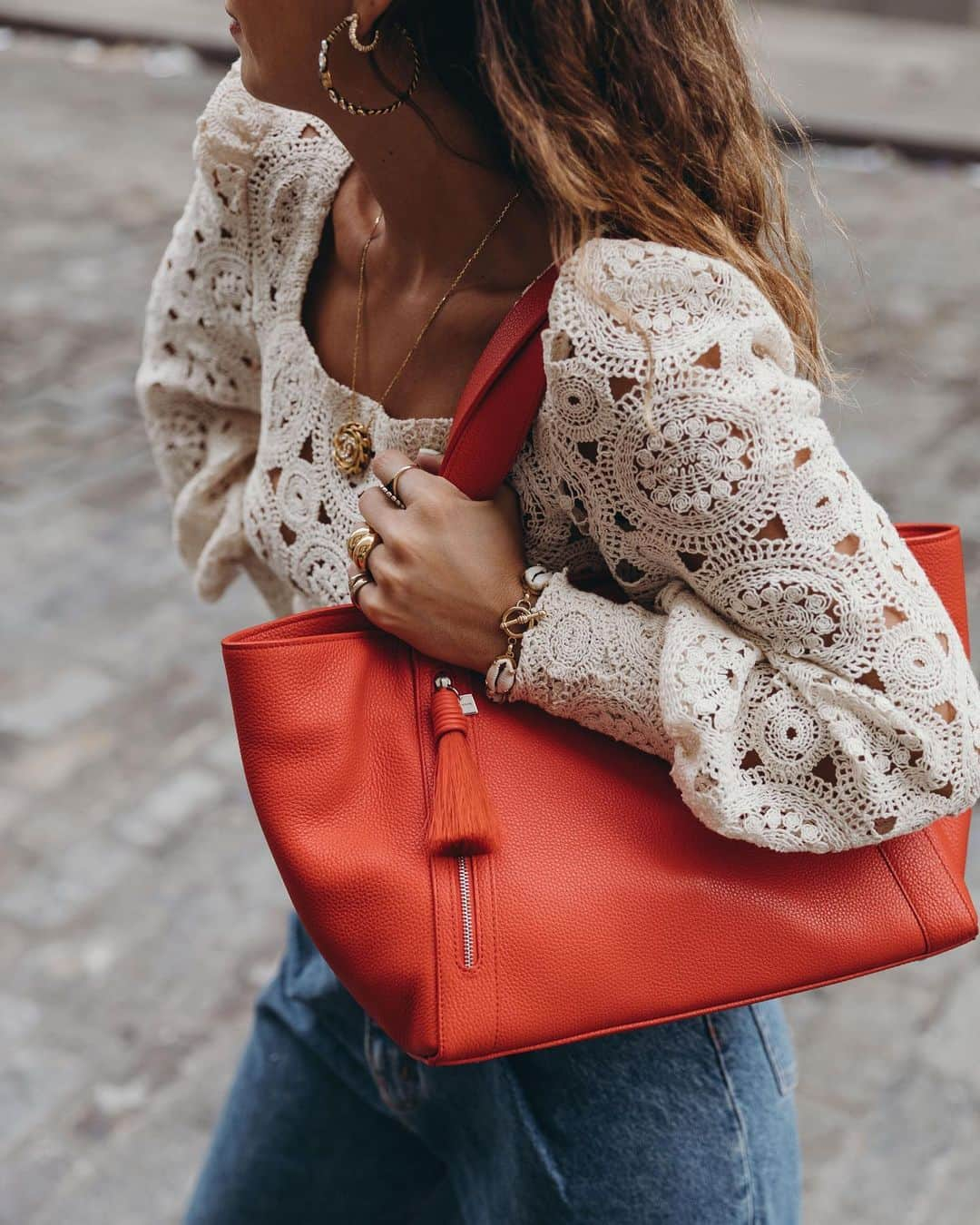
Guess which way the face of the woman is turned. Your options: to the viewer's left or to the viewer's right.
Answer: to the viewer's left

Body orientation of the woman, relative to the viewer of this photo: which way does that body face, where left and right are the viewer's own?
facing the viewer and to the left of the viewer
